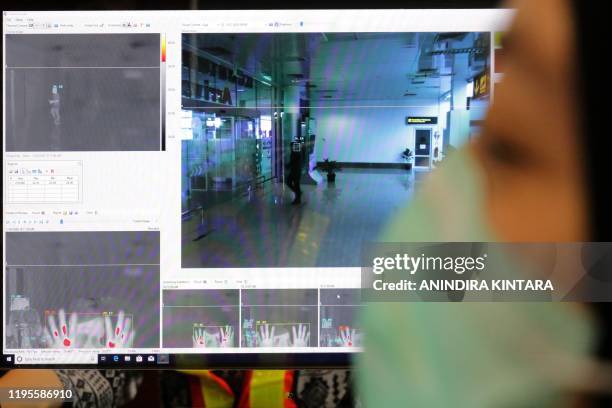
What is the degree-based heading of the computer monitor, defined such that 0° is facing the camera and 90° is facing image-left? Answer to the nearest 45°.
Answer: approximately 0°
